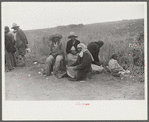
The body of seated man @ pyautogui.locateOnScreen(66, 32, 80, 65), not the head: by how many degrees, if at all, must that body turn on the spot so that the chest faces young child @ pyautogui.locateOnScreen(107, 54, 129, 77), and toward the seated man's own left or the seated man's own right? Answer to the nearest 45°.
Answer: approximately 90° to the seated man's own left

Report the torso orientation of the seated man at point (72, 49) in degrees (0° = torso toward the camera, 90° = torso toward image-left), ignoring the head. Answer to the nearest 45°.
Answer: approximately 0°
